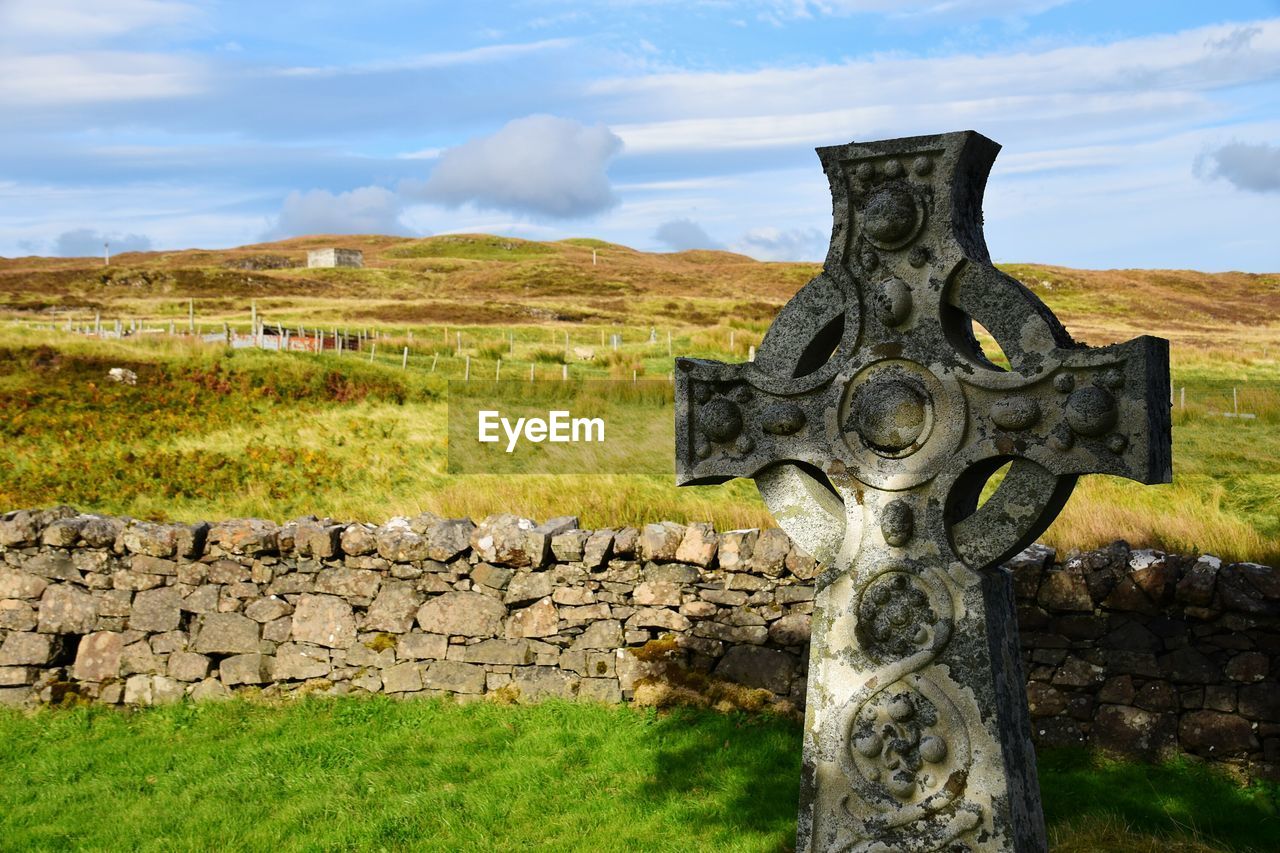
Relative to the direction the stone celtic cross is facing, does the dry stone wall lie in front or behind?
behind

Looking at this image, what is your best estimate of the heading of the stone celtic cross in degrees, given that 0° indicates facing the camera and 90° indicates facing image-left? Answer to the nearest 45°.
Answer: approximately 0°
